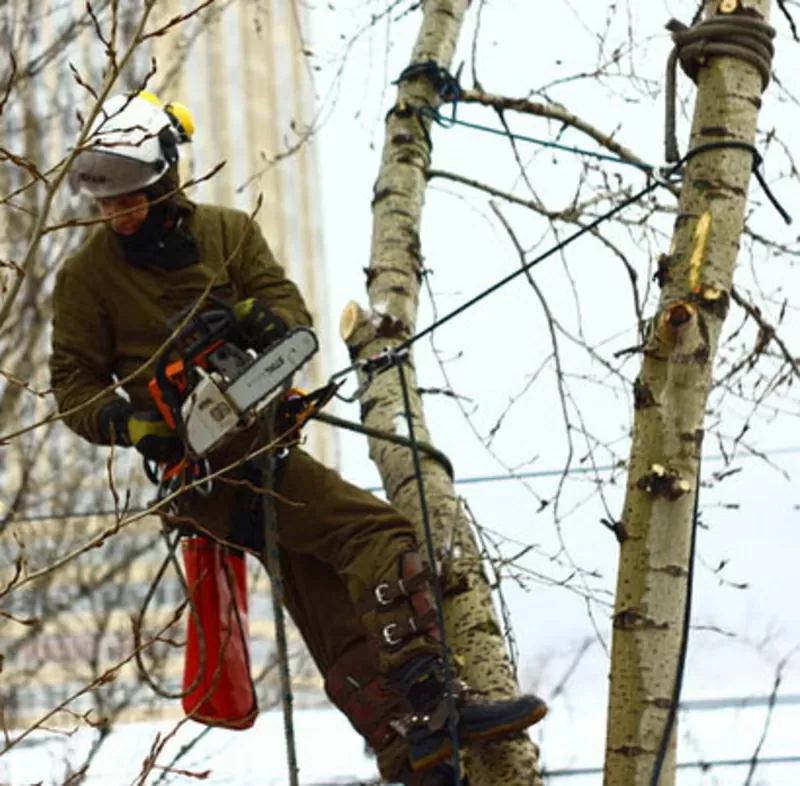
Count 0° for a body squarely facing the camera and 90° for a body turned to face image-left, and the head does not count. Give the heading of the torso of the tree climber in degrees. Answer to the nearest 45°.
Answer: approximately 315°

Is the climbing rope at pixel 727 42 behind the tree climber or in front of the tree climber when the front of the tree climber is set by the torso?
in front
